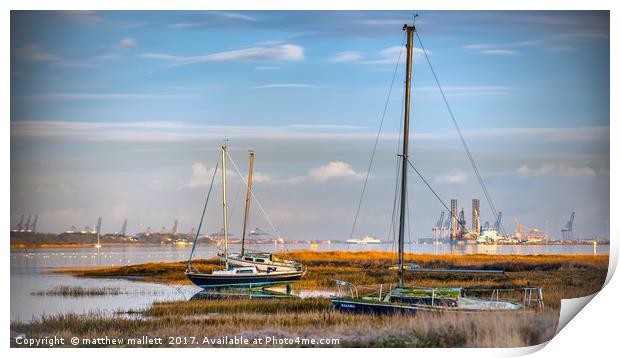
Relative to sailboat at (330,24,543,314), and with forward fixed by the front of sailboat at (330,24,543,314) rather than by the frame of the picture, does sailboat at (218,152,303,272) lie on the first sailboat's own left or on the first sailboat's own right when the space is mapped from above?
on the first sailboat's own right

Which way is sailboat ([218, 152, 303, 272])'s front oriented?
to the viewer's left

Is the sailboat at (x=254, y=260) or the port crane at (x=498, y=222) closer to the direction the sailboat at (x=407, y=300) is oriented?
the sailboat

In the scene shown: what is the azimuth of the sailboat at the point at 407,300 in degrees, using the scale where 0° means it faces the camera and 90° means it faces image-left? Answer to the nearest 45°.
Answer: approximately 90°

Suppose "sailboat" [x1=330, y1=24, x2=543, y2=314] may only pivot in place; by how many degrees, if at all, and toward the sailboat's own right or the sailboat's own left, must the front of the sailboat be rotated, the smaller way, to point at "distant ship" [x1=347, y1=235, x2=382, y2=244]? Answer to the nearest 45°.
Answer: approximately 90° to the sailboat's own right

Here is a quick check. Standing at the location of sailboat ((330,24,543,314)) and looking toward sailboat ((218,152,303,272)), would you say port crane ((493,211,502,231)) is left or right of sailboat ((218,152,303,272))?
right

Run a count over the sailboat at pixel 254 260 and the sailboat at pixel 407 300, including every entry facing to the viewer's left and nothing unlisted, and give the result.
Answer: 2

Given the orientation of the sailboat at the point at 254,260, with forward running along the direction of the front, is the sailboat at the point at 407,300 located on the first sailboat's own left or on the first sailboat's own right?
on the first sailboat's own left

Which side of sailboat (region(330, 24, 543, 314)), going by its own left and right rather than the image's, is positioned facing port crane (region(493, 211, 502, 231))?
right
